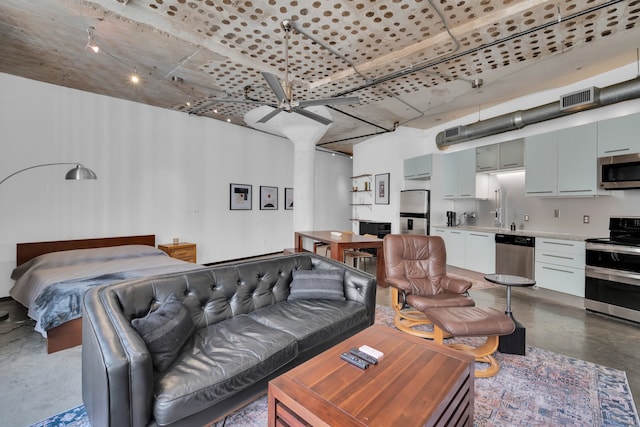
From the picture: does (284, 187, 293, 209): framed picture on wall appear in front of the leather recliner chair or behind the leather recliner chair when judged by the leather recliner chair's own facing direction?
behind

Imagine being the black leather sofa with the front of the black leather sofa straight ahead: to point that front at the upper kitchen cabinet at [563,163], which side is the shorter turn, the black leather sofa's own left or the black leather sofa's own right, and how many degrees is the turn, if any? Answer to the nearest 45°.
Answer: approximately 45° to the black leather sofa's own left

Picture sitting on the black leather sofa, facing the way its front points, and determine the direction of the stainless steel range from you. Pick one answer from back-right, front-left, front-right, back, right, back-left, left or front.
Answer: front-left

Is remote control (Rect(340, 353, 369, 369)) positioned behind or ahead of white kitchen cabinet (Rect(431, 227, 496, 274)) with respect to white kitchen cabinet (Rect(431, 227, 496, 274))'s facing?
ahead

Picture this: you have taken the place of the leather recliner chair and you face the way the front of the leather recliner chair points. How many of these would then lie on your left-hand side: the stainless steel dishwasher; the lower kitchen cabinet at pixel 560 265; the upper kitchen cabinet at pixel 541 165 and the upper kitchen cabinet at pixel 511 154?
4

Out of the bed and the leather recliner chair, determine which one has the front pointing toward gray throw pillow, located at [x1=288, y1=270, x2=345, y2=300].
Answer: the bed

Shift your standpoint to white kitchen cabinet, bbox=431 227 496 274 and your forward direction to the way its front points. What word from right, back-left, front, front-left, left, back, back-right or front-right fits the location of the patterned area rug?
front-left

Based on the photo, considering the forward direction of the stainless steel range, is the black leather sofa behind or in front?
in front

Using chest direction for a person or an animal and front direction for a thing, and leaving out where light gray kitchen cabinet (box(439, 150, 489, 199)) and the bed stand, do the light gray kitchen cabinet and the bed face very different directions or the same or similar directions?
very different directions

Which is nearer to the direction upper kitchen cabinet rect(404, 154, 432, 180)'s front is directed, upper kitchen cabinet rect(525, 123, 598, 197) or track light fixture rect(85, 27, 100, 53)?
the track light fixture

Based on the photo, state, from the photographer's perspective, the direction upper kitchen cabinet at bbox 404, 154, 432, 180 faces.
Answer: facing the viewer and to the left of the viewer

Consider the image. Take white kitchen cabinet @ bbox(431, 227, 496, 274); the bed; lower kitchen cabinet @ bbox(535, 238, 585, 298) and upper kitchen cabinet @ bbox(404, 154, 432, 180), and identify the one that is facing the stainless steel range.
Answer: the bed

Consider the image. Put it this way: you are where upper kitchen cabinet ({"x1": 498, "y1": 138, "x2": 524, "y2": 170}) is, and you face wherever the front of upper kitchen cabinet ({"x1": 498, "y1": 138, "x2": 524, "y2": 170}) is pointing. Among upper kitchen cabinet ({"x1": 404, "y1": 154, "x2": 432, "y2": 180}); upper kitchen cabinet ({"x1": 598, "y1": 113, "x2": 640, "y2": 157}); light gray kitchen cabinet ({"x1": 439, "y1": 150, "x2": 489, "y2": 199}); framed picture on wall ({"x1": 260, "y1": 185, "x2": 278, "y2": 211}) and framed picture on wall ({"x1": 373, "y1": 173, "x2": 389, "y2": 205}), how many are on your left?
1

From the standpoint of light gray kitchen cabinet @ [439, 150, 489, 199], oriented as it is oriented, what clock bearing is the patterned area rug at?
The patterned area rug is roughly at 10 o'clock from the light gray kitchen cabinet.

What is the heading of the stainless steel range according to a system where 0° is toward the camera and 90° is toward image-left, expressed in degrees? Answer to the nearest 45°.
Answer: approximately 45°
